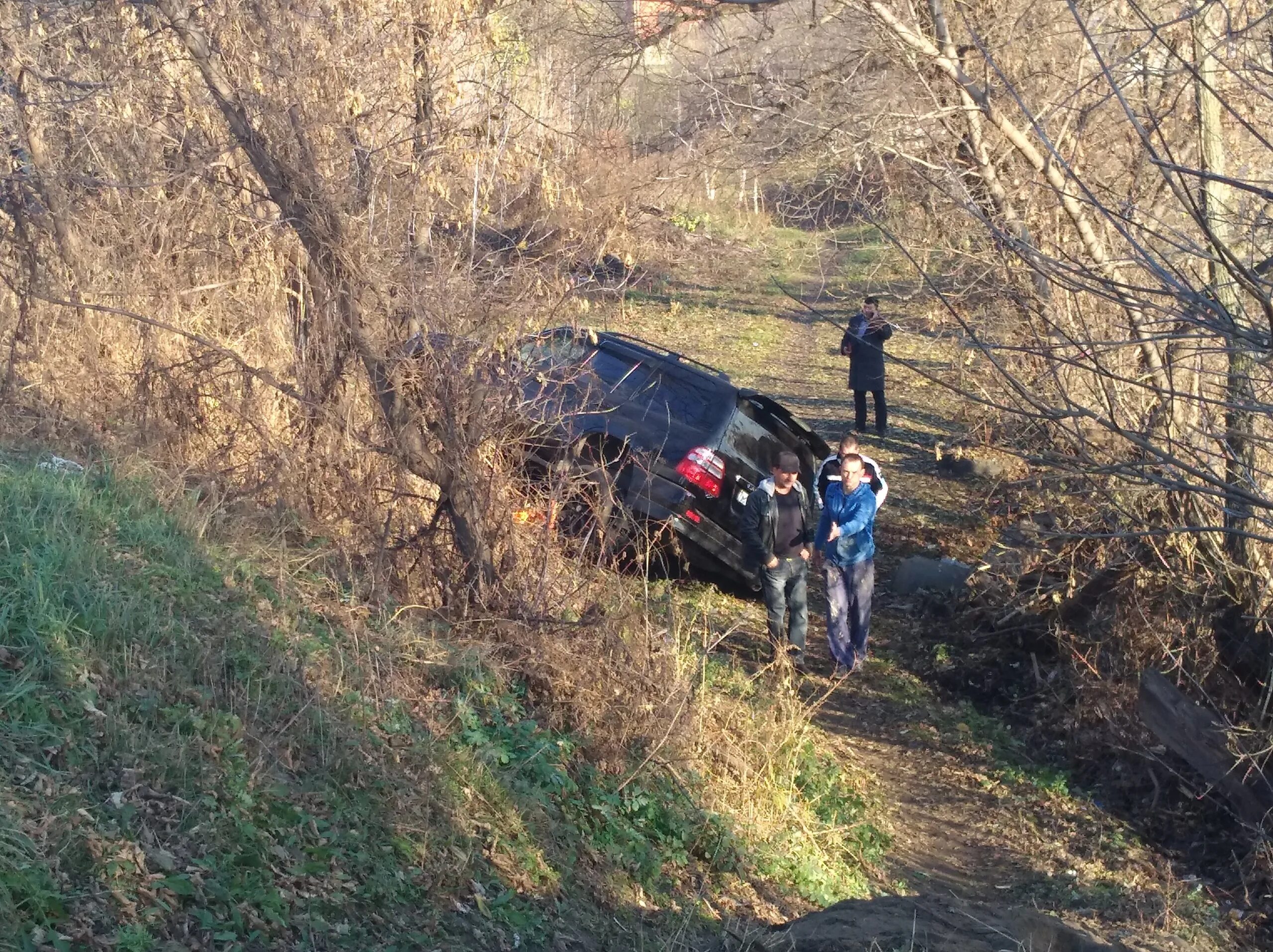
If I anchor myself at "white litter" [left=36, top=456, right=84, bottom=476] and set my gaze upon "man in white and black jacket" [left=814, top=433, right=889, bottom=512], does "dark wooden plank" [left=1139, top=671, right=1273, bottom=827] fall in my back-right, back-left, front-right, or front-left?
front-right

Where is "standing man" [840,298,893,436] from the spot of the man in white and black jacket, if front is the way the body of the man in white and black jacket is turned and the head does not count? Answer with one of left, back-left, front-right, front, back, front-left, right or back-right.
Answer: back

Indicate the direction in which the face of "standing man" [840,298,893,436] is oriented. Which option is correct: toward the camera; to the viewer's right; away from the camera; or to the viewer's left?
toward the camera

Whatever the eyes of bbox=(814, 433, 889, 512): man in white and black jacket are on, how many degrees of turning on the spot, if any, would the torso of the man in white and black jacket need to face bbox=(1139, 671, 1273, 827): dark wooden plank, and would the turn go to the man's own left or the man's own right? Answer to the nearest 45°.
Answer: approximately 45° to the man's own left

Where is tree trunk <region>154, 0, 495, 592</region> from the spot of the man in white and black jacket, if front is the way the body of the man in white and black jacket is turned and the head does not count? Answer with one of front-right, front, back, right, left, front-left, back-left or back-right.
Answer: front-right

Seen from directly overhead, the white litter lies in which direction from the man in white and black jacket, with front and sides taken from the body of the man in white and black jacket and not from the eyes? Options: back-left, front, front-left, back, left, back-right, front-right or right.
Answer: front-right

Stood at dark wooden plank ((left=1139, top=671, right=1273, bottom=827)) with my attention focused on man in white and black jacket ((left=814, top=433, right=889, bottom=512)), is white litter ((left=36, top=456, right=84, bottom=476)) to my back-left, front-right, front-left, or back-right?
front-left

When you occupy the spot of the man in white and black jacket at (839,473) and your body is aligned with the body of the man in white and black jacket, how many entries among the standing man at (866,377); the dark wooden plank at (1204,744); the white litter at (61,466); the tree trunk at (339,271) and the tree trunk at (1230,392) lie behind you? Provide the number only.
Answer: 1

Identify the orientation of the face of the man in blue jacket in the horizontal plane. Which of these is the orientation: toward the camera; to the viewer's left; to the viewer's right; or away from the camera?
toward the camera

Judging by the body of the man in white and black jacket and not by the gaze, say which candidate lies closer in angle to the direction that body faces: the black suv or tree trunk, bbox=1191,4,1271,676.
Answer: the tree trunk

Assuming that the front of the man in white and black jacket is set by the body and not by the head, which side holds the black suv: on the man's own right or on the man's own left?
on the man's own right

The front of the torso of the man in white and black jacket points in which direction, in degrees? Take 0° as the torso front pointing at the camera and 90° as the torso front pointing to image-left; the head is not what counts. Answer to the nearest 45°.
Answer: approximately 0°
